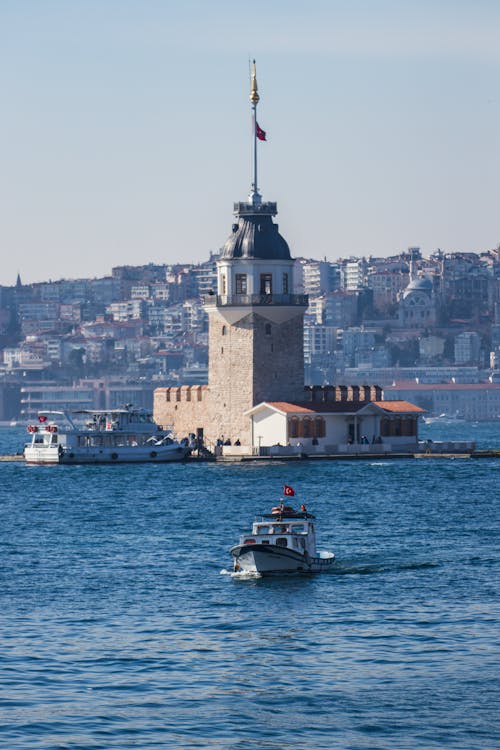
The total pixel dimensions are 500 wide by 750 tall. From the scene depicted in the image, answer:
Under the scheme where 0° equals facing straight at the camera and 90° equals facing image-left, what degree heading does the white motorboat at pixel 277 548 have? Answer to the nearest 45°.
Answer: approximately 45°
